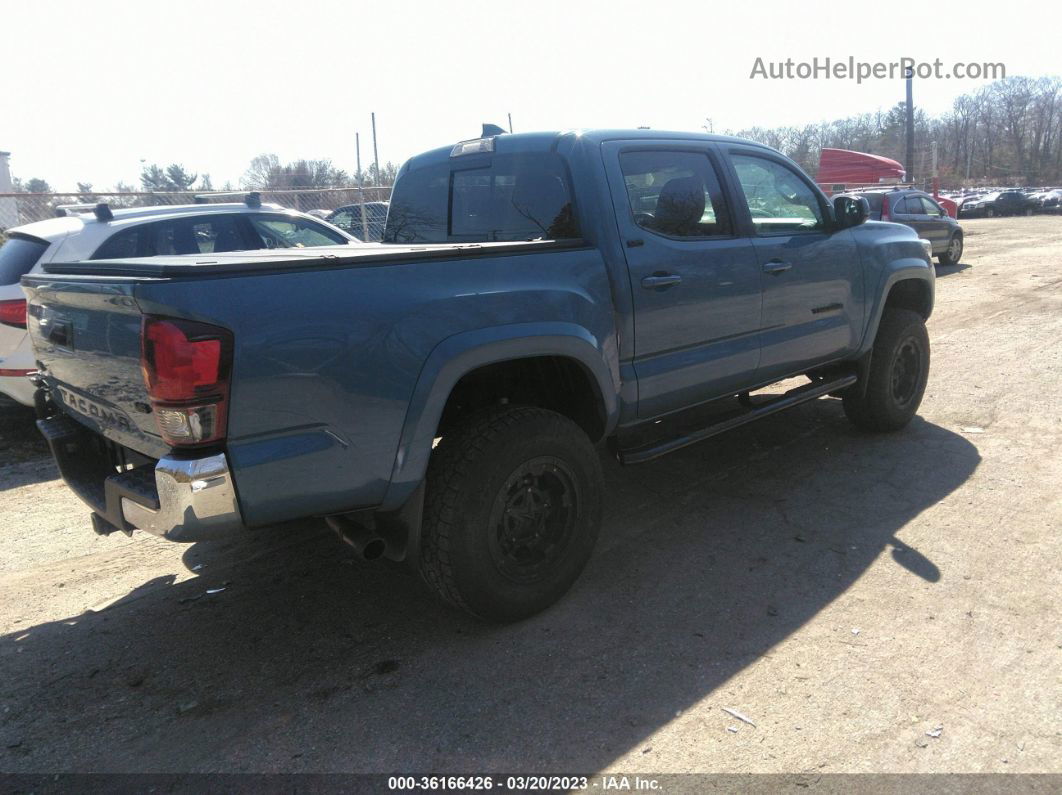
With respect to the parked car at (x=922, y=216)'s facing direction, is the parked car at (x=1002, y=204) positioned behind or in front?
in front

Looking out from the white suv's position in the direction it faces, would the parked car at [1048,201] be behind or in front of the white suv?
in front

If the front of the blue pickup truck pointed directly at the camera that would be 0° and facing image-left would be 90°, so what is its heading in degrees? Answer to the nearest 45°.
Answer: approximately 225°

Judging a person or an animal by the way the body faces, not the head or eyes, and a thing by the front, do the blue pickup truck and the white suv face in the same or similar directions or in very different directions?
same or similar directions

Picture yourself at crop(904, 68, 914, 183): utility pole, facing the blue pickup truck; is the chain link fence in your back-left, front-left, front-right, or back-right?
front-right

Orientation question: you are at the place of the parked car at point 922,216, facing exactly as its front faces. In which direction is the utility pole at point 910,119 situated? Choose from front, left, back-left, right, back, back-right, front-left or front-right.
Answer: front-left

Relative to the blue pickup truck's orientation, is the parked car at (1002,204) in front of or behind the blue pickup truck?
in front

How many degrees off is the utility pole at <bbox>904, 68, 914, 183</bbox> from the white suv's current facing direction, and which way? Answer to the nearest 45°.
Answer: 0° — it already faces it

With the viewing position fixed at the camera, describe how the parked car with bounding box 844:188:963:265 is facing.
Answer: facing away from the viewer and to the right of the viewer

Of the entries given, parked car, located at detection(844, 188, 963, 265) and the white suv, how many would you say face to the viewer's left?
0

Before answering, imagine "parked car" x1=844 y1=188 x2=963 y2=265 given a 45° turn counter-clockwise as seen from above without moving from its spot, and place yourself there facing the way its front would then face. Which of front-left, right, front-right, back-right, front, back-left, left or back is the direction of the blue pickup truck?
back

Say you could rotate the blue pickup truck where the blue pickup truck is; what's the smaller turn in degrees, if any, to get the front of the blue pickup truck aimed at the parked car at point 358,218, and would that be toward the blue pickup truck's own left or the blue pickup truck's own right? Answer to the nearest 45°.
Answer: approximately 45° to the blue pickup truck's own left

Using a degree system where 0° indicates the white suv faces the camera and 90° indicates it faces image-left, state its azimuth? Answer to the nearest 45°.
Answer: approximately 225°

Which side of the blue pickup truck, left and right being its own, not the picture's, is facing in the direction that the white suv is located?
left

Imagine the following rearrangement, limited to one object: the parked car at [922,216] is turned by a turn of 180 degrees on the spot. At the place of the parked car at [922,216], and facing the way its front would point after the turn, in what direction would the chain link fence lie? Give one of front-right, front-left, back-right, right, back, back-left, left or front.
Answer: front
